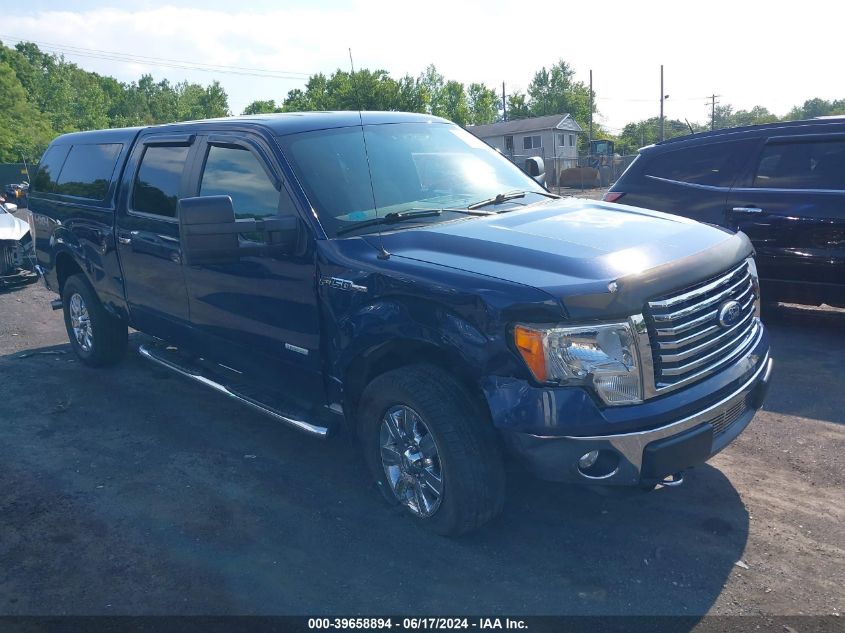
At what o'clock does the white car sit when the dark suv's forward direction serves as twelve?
The white car is roughly at 6 o'clock from the dark suv.

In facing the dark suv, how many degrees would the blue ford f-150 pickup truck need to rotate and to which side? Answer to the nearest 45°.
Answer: approximately 90° to its left

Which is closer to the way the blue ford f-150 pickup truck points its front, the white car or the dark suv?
the dark suv

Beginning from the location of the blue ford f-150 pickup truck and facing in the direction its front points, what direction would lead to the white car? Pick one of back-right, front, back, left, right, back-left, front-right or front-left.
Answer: back

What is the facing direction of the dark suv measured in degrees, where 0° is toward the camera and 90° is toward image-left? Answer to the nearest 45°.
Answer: approximately 270°

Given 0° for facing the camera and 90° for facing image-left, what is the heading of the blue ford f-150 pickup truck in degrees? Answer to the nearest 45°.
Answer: approximately 315°

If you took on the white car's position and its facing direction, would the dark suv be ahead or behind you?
ahead

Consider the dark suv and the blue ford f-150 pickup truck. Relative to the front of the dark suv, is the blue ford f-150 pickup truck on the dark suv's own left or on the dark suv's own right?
on the dark suv's own right

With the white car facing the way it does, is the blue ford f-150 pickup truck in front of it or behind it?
in front

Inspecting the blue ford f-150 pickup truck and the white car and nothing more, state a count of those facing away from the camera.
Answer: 0

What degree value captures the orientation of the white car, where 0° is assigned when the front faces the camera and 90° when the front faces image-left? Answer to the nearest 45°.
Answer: approximately 315°
